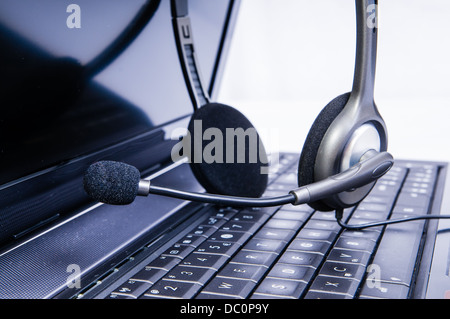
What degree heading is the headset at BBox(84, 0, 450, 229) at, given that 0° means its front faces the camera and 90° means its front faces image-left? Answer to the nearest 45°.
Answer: approximately 45°
